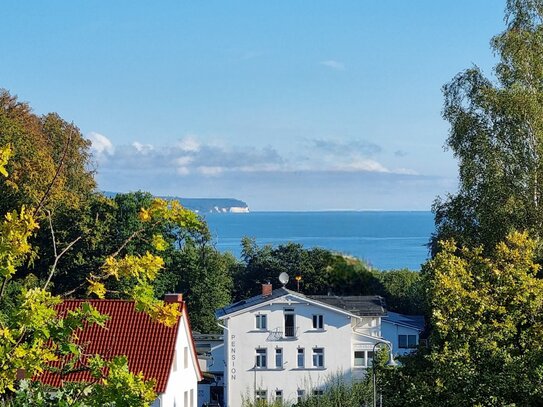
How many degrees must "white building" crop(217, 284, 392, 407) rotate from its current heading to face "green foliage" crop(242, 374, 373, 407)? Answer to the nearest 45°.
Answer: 0° — it already faces it

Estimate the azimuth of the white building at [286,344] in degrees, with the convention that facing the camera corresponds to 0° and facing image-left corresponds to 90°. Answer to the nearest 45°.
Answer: approximately 0°
